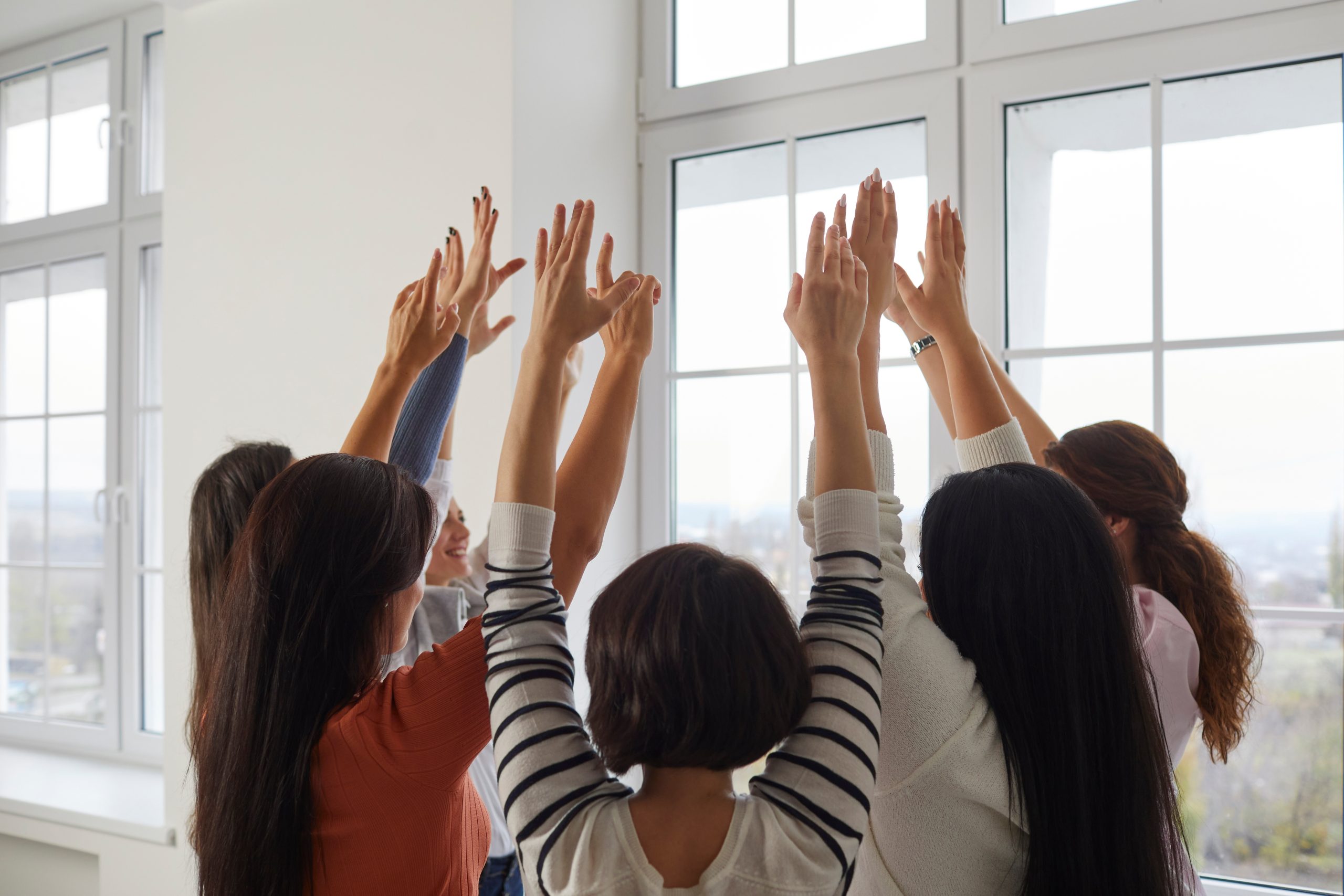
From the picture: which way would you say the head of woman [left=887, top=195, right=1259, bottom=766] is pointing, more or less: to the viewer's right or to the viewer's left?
to the viewer's left

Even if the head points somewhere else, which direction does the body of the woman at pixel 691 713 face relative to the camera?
away from the camera

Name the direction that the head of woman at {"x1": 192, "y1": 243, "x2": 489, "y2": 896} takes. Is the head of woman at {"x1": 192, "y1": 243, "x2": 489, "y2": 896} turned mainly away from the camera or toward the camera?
away from the camera

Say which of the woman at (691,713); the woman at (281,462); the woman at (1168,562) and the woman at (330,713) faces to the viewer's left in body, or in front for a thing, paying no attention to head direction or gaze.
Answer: the woman at (1168,562)

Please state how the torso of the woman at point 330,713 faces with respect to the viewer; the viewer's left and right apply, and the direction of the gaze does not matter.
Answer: facing away from the viewer and to the right of the viewer

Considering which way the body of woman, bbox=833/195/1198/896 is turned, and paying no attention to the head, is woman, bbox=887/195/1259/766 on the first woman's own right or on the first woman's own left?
on the first woman's own right

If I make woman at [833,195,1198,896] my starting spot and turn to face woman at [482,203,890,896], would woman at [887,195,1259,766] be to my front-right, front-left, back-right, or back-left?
back-right

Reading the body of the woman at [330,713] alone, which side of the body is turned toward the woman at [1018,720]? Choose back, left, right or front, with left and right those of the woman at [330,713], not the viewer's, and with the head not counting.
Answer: right

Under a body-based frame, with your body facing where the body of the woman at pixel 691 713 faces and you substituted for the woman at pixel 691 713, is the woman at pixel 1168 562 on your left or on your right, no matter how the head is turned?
on your right

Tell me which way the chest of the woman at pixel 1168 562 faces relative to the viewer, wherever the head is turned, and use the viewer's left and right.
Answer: facing to the left of the viewer

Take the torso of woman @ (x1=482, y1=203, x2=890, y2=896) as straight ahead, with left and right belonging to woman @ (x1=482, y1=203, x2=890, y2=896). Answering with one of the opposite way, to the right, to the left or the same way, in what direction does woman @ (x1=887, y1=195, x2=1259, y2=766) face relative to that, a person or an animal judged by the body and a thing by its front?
to the left

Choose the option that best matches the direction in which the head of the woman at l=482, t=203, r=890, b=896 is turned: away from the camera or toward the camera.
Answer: away from the camera
